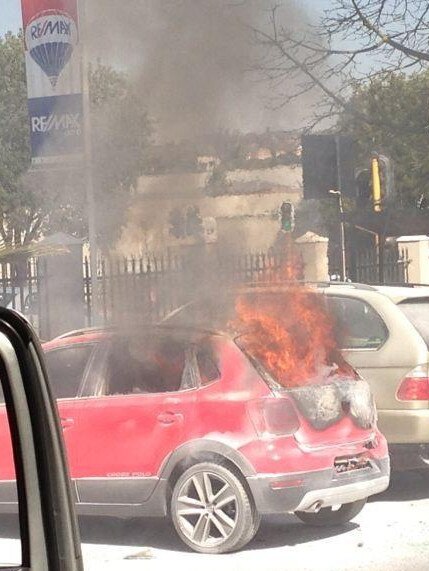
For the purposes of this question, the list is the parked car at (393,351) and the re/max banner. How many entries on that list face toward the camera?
1

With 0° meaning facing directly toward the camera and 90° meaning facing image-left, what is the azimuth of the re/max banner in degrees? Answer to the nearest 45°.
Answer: approximately 0°

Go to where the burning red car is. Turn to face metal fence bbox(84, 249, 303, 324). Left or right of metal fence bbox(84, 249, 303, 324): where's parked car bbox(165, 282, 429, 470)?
right

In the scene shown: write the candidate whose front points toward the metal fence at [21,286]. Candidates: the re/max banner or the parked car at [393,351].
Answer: the parked car

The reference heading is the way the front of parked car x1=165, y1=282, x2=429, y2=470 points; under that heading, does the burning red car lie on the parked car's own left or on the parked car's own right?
on the parked car's own left

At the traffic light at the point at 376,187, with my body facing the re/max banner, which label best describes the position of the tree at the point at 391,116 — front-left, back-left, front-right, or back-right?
back-right

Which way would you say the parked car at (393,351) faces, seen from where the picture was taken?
facing away from the viewer and to the left of the viewer

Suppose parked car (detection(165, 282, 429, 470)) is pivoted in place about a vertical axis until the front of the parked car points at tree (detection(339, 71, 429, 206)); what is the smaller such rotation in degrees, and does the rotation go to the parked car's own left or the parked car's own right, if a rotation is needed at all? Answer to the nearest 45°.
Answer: approximately 45° to the parked car's own right

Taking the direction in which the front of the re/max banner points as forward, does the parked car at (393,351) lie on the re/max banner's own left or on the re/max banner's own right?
on the re/max banner's own left

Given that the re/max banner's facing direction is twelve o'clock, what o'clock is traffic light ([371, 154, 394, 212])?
The traffic light is roughly at 8 o'clock from the re/max banner.

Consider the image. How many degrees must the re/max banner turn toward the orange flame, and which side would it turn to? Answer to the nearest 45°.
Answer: approximately 45° to its left
